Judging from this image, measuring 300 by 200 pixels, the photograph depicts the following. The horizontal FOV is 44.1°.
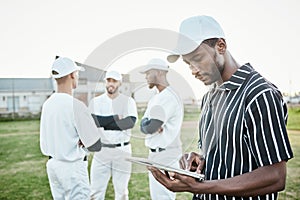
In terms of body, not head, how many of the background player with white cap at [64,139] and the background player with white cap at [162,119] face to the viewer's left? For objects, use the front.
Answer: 1

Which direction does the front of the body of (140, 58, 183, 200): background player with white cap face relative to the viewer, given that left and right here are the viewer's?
facing to the left of the viewer

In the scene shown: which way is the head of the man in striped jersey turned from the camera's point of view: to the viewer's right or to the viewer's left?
to the viewer's left

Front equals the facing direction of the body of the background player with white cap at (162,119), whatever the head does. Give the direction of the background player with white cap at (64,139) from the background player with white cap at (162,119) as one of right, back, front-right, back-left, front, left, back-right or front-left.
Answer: front-right

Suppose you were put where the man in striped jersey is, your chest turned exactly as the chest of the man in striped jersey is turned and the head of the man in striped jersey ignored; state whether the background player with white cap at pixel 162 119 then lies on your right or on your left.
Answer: on your right

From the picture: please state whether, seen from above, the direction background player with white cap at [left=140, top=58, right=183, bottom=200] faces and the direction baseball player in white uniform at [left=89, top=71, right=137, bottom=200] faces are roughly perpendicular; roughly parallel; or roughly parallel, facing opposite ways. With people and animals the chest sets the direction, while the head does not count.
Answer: roughly perpendicular

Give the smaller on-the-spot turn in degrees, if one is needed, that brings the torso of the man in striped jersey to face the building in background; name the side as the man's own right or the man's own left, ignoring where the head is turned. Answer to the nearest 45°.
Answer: approximately 90° to the man's own right

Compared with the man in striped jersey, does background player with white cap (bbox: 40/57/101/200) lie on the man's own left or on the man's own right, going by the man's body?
on the man's own right

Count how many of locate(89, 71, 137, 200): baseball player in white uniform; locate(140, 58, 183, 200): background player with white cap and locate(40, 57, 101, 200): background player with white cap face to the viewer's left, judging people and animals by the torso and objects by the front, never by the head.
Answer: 1

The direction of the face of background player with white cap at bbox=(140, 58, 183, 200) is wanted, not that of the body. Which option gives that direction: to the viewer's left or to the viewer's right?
to the viewer's left

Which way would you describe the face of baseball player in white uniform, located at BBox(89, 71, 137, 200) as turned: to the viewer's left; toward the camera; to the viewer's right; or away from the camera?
toward the camera

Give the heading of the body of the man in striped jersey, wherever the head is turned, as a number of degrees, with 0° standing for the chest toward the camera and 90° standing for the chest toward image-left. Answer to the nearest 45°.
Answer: approximately 45°

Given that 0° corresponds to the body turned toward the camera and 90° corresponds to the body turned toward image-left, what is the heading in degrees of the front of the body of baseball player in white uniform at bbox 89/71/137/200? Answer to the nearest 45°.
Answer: approximately 0°
